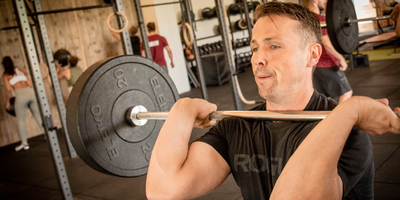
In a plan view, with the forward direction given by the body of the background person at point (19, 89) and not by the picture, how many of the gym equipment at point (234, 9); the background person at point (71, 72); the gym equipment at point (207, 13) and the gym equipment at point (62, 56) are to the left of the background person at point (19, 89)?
0

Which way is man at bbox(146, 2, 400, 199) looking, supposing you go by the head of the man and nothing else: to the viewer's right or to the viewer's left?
to the viewer's left

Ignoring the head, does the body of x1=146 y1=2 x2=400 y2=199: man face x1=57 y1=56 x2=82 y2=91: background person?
no

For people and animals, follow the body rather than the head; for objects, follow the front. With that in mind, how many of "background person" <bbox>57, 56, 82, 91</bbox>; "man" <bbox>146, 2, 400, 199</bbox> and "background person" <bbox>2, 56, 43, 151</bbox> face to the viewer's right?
0

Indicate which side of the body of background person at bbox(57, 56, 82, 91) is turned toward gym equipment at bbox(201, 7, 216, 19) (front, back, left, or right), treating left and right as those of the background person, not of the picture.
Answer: right

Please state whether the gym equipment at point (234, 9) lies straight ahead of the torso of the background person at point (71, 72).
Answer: no

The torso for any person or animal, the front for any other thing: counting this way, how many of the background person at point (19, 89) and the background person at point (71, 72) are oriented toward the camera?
0

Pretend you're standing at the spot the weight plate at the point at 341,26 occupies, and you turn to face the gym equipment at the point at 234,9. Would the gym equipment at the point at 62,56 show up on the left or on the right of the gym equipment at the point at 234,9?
left

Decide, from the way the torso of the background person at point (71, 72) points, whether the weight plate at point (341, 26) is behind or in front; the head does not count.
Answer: behind
